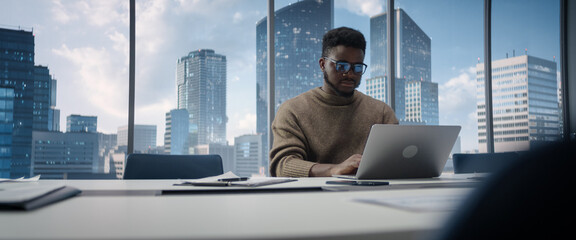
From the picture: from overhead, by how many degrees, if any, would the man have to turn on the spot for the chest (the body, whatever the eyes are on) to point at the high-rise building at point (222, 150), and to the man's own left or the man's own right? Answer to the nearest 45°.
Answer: approximately 180°

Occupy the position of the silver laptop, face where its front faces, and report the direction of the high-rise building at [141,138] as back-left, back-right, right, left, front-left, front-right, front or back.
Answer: front

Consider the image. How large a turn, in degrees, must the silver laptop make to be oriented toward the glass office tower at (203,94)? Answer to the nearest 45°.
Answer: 0° — it already faces it

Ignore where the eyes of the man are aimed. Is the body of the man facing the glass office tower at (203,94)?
no

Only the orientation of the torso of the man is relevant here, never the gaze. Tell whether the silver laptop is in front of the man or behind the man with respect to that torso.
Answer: in front

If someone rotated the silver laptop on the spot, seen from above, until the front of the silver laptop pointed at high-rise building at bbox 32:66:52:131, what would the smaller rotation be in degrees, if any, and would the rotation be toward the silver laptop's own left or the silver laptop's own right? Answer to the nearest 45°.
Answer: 0° — it already faces it

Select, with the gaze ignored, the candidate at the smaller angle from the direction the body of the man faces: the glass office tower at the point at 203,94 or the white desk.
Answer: the white desk

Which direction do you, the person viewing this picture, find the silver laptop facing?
facing away from the viewer and to the left of the viewer

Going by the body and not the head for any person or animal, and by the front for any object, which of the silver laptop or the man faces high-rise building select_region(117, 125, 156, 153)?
the silver laptop

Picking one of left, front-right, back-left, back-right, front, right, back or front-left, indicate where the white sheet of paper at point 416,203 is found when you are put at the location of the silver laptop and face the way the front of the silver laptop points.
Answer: back-left

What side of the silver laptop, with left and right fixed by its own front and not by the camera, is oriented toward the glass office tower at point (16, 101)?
front

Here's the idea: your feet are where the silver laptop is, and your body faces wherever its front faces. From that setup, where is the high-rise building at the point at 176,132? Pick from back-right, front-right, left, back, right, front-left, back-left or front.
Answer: front

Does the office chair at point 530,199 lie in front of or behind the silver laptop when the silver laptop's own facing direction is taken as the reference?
behind

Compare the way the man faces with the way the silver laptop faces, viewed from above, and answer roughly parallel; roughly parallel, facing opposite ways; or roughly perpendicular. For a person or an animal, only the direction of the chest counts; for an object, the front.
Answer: roughly parallel, facing opposite ways

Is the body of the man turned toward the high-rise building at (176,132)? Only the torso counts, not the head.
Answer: no

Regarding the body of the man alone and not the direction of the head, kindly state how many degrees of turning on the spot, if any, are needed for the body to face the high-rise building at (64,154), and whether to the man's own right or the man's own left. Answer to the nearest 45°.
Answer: approximately 180°

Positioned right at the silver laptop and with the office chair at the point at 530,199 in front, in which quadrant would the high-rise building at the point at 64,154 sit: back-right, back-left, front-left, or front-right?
back-right
